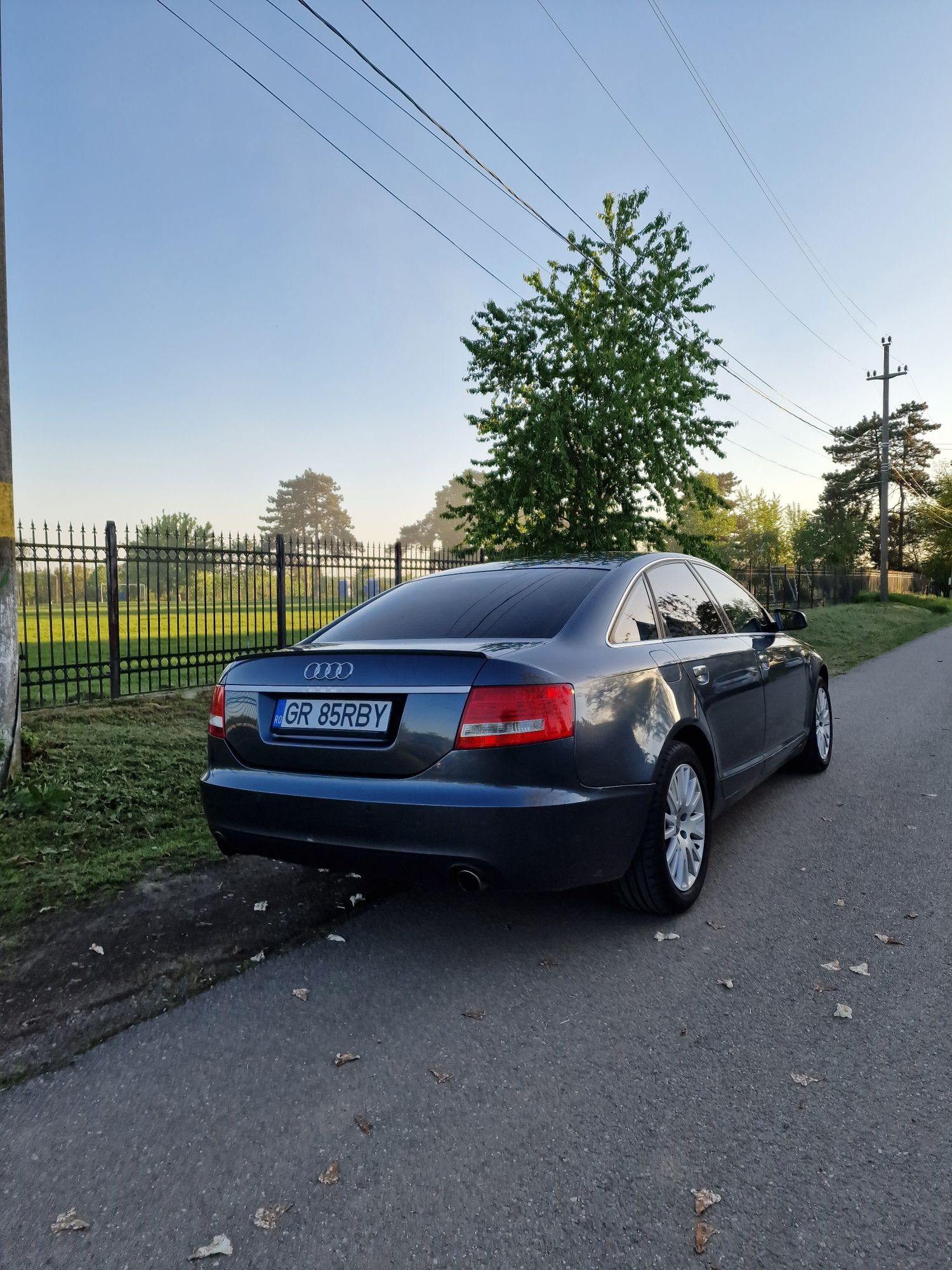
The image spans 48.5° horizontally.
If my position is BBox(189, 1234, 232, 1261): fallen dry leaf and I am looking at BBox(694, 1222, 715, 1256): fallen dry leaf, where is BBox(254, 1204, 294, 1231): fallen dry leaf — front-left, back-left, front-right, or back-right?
front-left

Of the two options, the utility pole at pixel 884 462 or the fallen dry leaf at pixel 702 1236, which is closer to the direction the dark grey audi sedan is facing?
the utility pole

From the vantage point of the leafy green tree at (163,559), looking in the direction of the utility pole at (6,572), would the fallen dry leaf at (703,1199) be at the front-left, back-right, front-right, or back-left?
front-left

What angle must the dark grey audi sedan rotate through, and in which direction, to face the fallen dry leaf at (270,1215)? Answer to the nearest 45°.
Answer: approximately 135° to its right

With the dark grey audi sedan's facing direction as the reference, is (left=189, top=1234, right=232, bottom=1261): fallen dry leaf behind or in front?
behind

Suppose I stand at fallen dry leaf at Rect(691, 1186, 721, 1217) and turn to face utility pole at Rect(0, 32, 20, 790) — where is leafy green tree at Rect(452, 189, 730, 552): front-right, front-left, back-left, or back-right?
front-right

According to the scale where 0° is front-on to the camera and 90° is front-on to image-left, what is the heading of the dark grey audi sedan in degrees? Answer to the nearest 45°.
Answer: approximately 225°

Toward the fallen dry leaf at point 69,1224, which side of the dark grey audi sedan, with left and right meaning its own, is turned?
back

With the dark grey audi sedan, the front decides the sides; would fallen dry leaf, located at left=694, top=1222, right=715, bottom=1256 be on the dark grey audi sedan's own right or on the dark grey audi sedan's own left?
on the dark grey audi sedan's own right

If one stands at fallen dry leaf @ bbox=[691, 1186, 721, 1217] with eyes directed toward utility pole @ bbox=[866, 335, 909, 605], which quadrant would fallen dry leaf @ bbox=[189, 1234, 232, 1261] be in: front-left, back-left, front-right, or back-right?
back-left

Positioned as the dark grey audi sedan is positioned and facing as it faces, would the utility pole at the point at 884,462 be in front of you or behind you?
in front

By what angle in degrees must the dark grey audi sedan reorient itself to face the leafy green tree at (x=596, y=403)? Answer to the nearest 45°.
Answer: approximately 45° to its left

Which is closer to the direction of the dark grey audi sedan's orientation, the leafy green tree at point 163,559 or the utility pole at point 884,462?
the utility pole

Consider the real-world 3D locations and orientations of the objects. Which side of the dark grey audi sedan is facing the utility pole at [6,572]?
left

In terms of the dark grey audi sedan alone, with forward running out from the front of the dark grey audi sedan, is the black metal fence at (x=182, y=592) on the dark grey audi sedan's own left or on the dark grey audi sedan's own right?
on the dark grey audi sedan's own left

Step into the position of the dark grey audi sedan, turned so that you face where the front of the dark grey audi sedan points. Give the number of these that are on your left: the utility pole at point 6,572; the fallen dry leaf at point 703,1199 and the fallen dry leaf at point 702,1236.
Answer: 1
